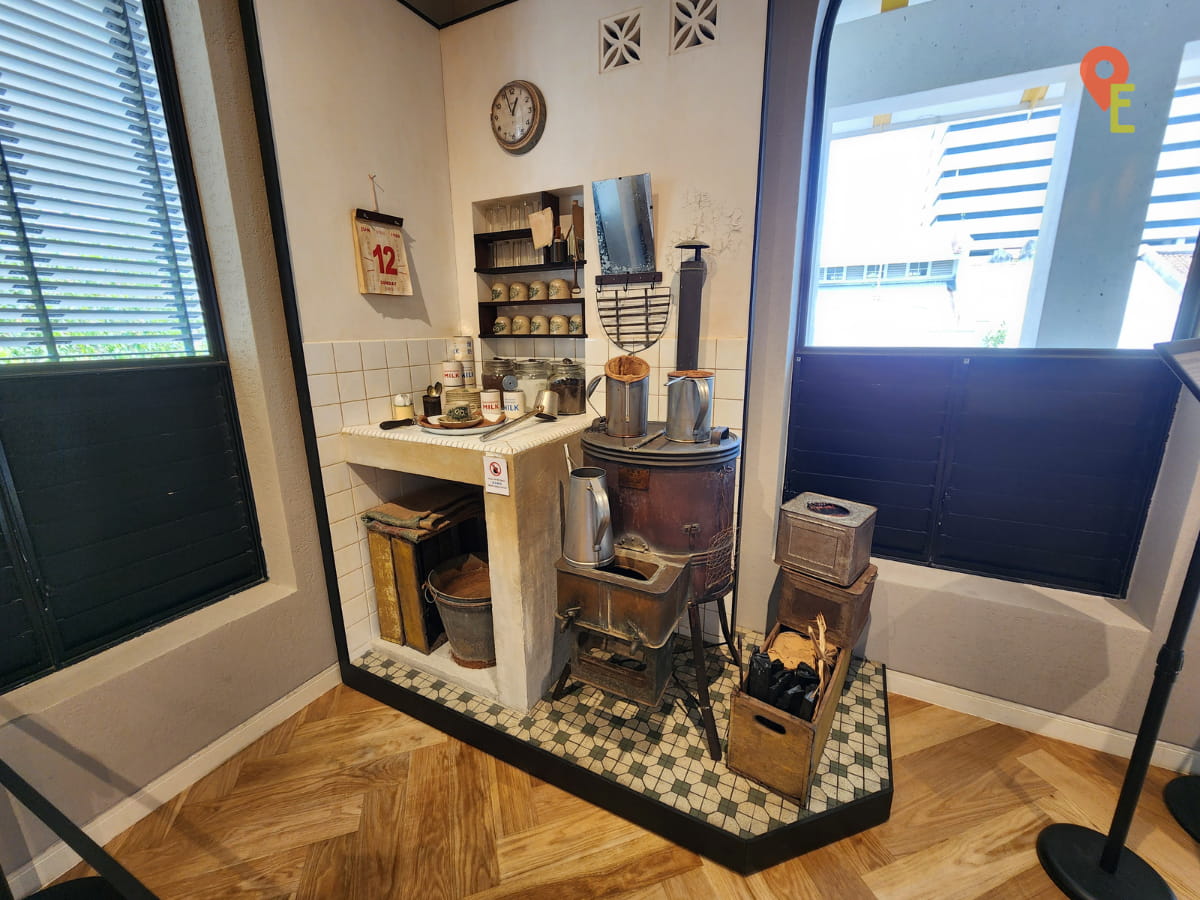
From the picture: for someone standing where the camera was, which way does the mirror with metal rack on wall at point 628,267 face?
facing the viewer

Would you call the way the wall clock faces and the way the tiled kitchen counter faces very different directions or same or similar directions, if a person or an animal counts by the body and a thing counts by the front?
same or similar directions

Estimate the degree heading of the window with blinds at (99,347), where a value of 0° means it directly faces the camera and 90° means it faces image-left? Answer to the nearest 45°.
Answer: approximately 315°

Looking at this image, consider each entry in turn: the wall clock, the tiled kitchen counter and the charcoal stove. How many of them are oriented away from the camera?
0

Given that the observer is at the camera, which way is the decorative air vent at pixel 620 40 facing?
facing the viewer and to the left of the viewer

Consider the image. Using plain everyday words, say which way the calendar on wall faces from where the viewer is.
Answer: facing the viewer and to the right of the viewer

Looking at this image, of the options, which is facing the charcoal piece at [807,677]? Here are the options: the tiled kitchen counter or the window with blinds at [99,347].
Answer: the window with blinds

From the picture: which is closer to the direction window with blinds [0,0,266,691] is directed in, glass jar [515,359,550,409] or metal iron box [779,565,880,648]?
the metal iron box

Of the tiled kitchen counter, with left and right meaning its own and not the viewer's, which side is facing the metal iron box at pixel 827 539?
left

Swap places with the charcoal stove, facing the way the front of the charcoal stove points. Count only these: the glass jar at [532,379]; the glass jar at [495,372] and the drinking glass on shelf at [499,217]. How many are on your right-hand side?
3

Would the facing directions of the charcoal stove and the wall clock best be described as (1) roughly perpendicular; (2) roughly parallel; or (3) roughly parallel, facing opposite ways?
roughly parallel

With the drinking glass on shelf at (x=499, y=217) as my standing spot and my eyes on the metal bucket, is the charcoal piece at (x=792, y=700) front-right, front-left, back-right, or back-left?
front-left

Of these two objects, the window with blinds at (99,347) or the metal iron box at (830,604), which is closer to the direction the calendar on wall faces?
the metal iron box

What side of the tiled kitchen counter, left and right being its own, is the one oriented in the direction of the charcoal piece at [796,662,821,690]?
left

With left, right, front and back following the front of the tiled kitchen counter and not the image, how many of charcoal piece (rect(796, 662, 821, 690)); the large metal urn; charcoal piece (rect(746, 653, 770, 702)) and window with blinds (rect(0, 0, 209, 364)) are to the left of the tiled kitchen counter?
3
